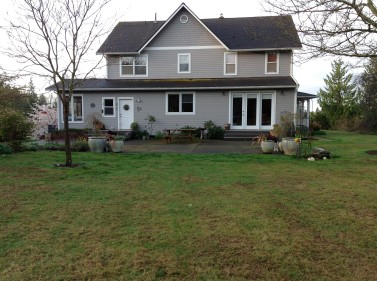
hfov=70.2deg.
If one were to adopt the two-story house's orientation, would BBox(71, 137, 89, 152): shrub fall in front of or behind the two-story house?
in front

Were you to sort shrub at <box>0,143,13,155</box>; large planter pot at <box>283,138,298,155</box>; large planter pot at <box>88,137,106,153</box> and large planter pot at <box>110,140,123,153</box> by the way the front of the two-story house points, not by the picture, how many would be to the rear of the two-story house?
0

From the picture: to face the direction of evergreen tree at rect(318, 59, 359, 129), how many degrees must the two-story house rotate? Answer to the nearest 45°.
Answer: approximately 135° to its left

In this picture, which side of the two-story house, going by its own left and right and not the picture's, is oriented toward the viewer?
front

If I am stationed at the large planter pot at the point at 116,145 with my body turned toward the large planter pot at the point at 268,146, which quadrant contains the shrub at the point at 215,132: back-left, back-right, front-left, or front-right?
front-left

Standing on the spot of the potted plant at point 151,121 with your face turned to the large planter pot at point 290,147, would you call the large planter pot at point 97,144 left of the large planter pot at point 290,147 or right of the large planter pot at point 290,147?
right

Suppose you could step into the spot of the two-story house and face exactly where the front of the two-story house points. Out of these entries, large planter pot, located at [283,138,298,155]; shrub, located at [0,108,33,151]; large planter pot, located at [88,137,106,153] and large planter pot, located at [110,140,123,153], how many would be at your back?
0

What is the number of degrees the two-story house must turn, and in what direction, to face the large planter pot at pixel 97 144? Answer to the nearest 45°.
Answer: approximately 45° to its right

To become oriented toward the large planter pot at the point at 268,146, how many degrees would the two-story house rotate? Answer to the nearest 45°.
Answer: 0° — it already faces it

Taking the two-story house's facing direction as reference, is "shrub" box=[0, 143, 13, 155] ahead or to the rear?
ahead

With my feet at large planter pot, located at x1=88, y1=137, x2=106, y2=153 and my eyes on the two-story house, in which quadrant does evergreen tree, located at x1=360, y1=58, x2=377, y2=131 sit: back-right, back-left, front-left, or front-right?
front-right
